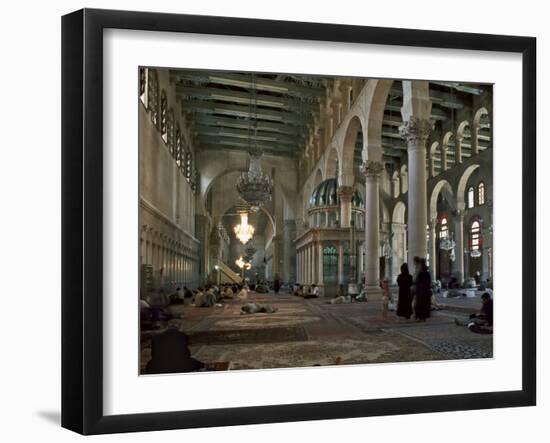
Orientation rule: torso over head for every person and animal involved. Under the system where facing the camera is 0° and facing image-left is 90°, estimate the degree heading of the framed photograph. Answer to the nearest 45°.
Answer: approximately 315°
